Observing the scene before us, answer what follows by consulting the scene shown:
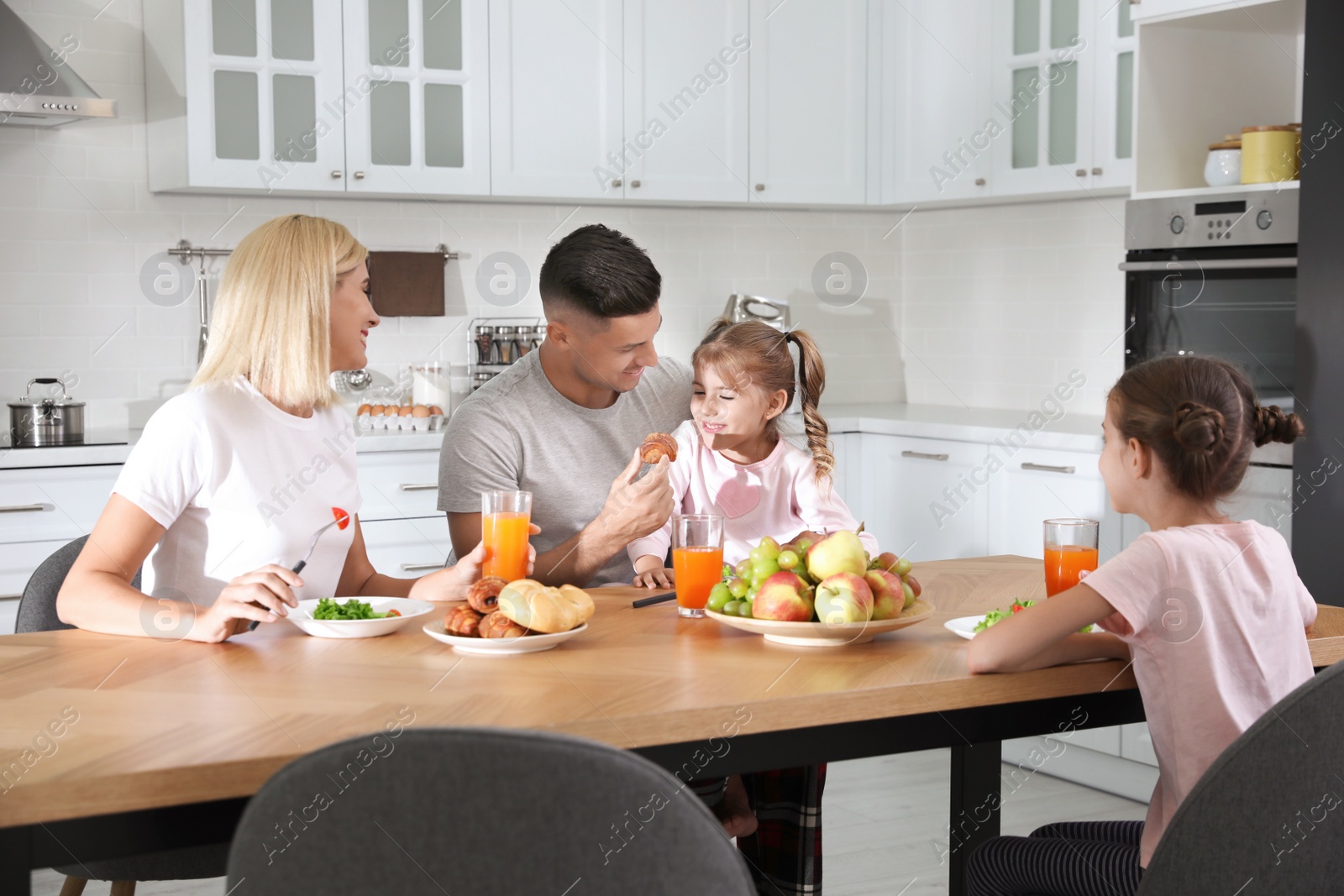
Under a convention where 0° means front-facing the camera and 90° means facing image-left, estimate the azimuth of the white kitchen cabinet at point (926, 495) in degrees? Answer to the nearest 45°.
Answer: approximately 45°

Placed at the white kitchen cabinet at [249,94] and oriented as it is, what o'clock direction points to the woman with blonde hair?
The woman with blonde hair is roughly at 12 o'clock from the white kitchen cabinet.

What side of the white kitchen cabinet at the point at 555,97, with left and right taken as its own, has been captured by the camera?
front

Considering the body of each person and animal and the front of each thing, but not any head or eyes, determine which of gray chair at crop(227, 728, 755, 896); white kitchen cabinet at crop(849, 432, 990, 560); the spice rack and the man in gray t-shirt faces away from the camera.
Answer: the gray chair

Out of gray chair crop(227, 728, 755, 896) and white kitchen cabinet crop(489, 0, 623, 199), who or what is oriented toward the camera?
the white kitchen cabinet

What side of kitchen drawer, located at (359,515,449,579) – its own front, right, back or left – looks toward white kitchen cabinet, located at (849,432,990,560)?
left

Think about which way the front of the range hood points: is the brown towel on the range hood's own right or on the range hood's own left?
on the range hood's own left

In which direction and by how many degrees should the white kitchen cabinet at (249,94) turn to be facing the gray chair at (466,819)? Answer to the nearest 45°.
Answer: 0° — it already faces it

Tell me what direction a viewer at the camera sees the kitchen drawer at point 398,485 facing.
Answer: facing the viewer

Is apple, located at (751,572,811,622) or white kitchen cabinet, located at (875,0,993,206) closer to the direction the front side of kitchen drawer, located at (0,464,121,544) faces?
the apple

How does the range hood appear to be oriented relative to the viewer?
toward the camera

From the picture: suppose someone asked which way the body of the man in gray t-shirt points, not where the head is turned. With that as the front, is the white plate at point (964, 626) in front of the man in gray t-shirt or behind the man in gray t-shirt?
in front

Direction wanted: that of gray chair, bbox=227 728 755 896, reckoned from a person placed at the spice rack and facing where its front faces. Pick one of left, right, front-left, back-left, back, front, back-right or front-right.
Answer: front

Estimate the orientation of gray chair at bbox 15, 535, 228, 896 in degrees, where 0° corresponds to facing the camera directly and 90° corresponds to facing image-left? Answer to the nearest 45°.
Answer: approximately 315°

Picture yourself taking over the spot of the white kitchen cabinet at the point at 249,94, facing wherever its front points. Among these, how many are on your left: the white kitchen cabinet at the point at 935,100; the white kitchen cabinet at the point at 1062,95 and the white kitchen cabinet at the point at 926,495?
3
